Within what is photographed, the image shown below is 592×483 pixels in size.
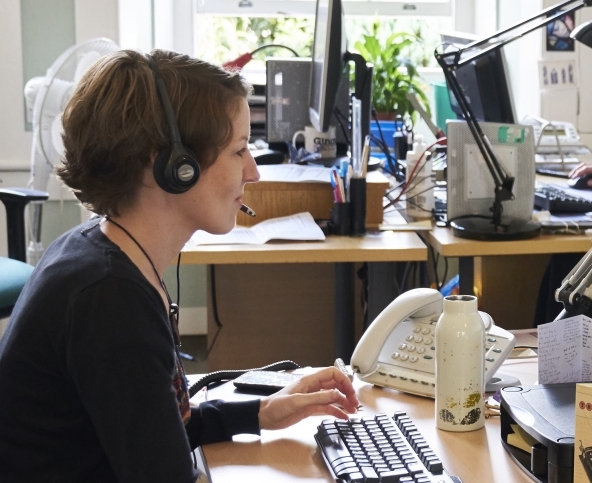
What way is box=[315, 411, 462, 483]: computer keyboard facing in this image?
to the viewer's left

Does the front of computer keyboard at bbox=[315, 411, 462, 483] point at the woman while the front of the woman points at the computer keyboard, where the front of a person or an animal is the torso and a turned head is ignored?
yes

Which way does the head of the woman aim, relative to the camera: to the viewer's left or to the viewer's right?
to the viewer's right

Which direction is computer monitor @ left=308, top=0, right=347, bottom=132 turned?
to the viewer's left

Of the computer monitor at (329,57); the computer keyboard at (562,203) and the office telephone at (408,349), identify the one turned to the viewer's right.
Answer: the computer keyboard

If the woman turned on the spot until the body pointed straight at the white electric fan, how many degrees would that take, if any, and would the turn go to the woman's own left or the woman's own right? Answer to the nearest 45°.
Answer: approximately 90° to the woman's own left

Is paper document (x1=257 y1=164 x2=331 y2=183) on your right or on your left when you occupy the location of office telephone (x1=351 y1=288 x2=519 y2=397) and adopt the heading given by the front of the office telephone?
on your right

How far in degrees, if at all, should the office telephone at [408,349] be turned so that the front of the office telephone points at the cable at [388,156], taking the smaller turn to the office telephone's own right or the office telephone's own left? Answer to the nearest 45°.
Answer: approximately 135° to the office telephone's own right

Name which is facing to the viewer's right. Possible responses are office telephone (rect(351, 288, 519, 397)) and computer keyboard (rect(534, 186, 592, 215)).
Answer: the computer keyboard

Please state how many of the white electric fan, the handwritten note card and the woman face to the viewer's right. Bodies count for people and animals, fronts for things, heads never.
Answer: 2
